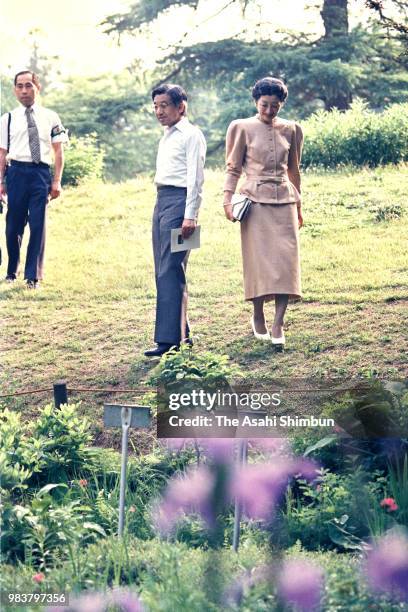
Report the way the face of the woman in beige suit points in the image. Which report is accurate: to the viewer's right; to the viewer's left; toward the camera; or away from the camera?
toward the camera

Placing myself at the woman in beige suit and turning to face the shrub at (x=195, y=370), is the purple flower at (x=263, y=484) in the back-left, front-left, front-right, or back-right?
front-left

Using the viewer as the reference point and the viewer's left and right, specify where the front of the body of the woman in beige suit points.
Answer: facing the viewer

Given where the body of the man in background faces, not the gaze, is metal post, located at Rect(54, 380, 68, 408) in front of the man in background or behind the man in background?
in front

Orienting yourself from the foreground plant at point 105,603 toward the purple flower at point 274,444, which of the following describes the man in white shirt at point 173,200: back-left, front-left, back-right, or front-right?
front-left

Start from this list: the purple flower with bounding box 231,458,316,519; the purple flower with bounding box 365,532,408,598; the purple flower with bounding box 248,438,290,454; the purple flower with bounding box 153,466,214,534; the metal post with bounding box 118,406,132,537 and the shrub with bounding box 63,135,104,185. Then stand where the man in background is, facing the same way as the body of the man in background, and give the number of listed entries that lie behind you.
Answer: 1

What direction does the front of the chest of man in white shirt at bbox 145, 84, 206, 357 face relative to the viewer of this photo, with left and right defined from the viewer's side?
facing the viewer and to the left of the viewer

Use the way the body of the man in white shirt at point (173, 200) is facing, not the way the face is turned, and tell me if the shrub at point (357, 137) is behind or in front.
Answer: behind

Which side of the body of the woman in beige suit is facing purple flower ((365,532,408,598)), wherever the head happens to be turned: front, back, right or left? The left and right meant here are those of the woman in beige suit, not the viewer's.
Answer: front

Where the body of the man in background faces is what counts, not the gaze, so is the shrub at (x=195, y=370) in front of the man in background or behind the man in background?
in front

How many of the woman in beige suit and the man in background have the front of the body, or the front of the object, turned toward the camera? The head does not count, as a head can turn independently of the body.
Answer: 2

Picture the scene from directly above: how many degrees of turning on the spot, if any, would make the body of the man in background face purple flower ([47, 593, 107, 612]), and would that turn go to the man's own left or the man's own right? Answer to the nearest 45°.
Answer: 0° — they already face it

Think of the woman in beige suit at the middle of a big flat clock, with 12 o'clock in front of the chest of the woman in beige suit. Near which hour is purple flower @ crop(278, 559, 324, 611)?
The purple flower is roughly at 12 o'clock from the woman in beige suit.
